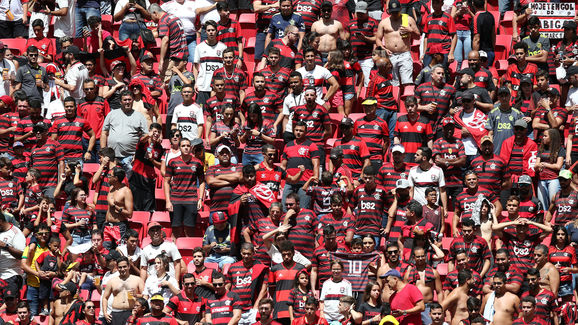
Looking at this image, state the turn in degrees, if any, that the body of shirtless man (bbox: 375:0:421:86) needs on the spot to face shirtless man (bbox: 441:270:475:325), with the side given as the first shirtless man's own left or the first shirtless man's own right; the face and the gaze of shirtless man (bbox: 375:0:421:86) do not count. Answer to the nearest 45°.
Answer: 0° — they already face them

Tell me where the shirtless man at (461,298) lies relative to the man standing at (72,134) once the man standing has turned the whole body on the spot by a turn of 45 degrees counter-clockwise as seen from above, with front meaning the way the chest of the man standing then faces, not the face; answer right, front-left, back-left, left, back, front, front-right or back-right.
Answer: front

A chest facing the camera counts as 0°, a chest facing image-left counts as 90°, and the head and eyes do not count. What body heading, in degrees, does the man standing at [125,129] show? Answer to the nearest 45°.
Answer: approximately 0°

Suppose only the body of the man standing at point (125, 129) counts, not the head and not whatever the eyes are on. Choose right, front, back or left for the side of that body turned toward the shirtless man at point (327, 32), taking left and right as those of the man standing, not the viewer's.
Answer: left

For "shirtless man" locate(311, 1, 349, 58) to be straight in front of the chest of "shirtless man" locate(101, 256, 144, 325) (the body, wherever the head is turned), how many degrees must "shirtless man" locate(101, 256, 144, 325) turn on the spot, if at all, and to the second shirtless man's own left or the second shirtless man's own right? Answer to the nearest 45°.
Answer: approximately 135° to the second shirtless man's own left

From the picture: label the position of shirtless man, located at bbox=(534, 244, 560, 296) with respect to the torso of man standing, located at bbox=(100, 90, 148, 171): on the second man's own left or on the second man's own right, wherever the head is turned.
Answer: on the second man's own left

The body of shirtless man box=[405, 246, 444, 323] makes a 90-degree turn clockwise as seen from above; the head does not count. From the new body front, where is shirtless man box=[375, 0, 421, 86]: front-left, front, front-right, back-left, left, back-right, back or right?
right

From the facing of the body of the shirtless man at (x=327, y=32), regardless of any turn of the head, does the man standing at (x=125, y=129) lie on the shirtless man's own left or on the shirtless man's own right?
on the shirtless man's own right

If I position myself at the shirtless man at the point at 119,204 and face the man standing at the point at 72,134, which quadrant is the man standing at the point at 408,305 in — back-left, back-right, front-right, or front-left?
back-right

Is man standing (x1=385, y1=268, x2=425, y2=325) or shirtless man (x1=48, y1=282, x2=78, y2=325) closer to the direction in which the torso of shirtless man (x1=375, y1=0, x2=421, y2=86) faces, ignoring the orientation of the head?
the man standing
